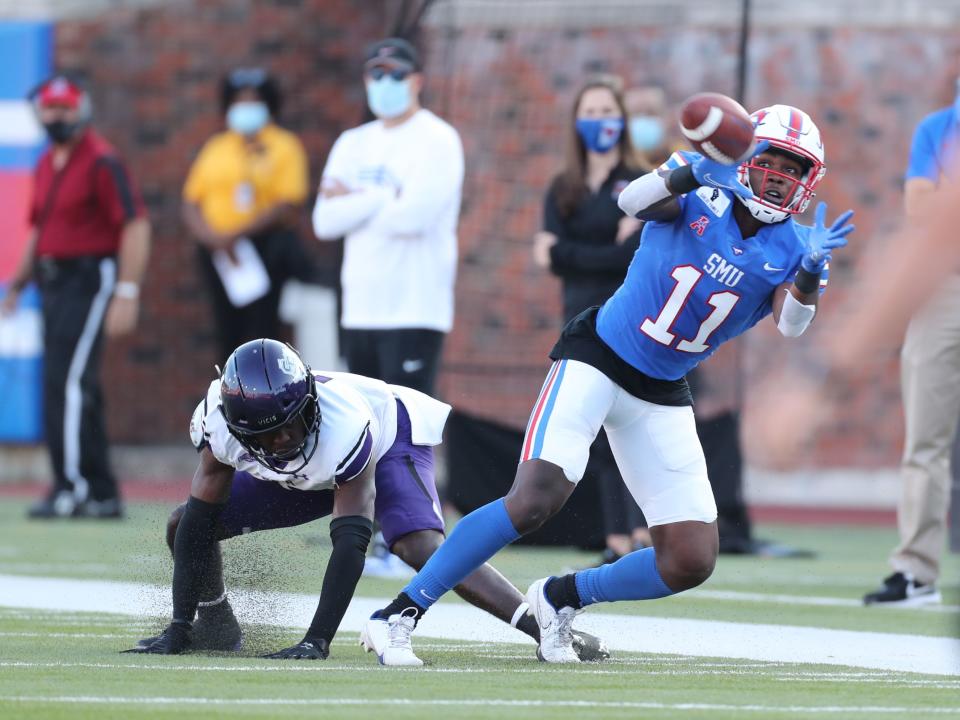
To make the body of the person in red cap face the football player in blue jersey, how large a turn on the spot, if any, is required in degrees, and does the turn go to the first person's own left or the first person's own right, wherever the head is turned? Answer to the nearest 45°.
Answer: approximately 45° to the first person's own left

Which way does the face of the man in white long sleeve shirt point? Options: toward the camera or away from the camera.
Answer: toward the camera

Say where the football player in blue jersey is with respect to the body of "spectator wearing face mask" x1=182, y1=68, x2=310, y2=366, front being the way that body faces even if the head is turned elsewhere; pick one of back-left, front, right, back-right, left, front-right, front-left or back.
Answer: front

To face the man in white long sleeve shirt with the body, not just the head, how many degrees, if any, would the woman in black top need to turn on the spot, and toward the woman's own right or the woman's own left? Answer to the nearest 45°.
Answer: approximately 90° to the woman's own right

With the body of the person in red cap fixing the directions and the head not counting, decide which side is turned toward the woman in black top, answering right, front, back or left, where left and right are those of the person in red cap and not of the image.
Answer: left

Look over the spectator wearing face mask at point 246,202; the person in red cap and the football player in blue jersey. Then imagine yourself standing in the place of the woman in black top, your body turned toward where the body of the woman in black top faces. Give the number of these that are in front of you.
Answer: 1

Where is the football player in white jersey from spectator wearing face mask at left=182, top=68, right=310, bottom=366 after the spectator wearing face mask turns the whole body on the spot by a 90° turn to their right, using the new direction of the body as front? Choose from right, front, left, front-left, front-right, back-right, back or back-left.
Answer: left

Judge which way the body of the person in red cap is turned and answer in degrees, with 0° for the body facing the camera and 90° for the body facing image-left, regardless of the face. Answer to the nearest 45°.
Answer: approximately 45°

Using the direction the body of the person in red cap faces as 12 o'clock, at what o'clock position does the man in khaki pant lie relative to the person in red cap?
The man in khaki pant is roughly at 9 o'clock from the person in red cap.

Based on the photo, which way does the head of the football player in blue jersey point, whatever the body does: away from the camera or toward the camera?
toward the camera

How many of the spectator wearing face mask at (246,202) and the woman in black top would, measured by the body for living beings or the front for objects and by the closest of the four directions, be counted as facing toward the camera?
2

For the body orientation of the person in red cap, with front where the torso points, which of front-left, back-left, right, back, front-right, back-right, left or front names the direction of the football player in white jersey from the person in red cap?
front-left

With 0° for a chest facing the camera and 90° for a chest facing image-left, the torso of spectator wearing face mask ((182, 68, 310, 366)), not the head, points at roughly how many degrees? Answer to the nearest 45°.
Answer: approximately 0°

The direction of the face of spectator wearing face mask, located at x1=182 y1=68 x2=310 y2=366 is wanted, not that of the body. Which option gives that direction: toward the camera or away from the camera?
toward the camera

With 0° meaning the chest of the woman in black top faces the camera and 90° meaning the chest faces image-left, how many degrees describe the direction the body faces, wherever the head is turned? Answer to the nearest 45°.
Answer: approximately 0°

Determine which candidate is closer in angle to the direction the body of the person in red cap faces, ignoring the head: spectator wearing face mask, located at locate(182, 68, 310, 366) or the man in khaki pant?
the man in khaki pant
